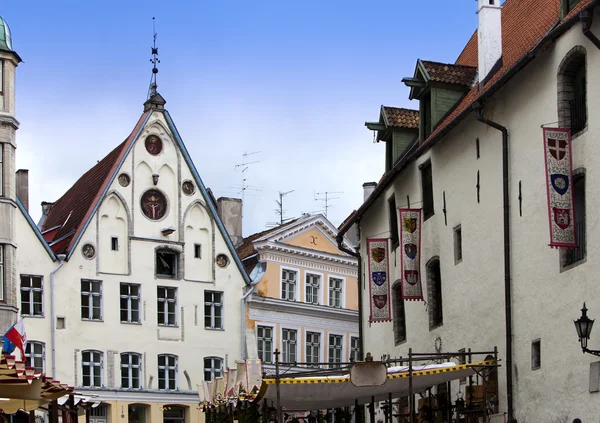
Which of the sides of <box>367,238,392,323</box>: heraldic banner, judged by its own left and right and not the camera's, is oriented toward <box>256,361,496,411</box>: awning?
front

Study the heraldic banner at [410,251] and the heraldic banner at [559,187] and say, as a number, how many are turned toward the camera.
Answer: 2

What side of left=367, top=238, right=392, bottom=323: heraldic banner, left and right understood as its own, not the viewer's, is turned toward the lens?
front

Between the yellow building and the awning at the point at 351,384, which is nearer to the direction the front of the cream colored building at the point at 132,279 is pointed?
the awning

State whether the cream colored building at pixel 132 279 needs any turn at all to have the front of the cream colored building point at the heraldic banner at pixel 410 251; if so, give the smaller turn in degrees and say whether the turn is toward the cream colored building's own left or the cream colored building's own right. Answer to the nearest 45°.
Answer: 0° — it already faces it

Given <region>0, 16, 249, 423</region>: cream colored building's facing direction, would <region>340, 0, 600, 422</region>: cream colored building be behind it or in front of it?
in front
